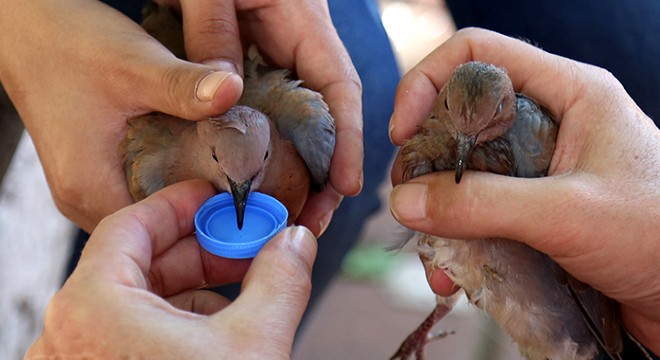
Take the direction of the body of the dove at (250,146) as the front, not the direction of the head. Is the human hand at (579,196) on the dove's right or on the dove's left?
on the dove's left

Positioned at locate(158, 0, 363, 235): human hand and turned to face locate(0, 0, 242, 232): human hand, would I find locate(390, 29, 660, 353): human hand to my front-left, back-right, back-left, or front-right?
back-left

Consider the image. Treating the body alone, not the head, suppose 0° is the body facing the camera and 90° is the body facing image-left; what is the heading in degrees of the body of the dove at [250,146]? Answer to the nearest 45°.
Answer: approximately 0°
